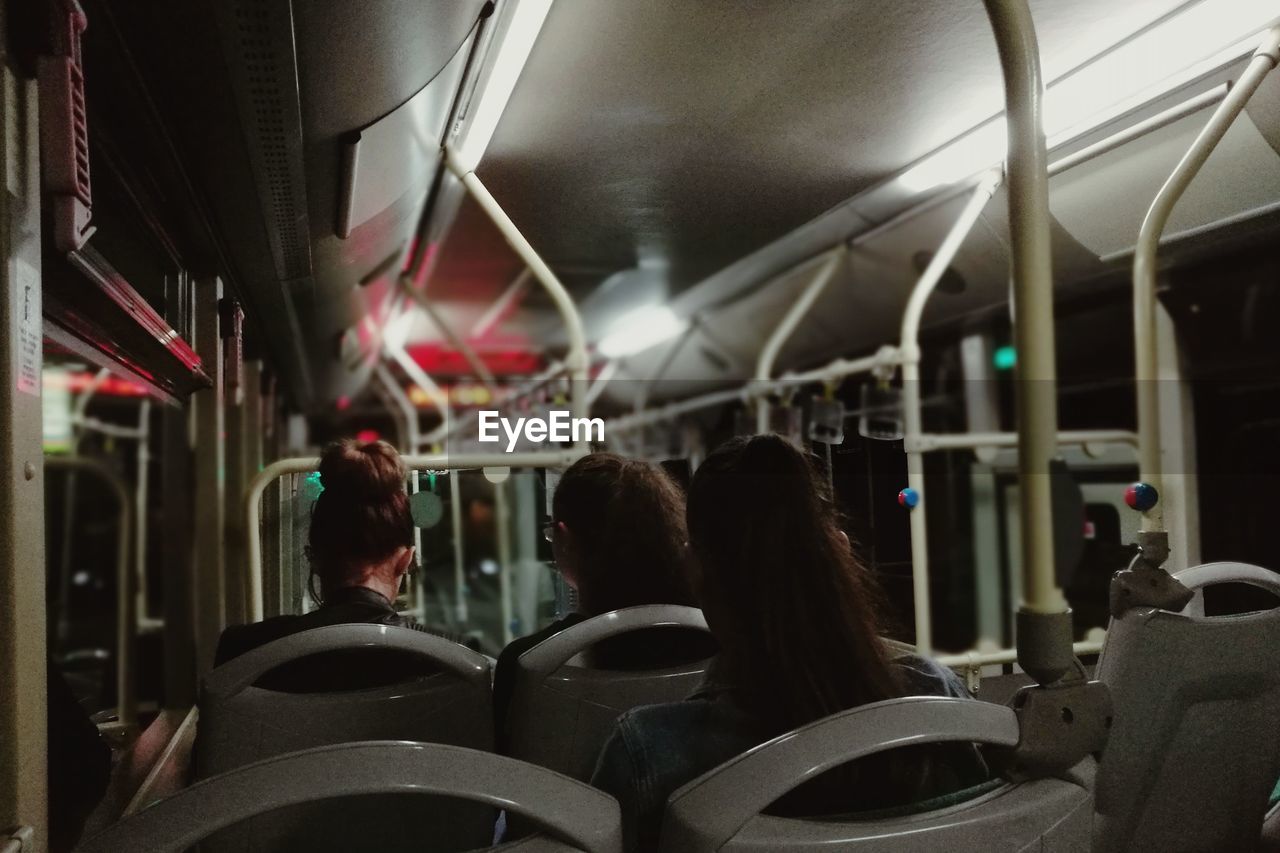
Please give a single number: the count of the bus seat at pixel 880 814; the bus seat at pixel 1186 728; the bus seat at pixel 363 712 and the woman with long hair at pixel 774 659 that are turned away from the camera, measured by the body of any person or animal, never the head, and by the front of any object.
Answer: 4

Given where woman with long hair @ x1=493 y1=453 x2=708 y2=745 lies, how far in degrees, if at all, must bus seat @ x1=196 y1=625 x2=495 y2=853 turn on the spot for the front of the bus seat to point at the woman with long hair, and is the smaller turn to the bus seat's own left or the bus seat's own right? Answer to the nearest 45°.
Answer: approximately 45° to the bus seat's own right

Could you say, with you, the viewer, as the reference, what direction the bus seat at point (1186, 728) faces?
facing away from the viewer

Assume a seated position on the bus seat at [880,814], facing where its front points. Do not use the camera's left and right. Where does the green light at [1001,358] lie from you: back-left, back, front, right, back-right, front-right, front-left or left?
front

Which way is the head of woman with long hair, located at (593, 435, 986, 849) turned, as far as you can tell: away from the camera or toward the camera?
away from the camera

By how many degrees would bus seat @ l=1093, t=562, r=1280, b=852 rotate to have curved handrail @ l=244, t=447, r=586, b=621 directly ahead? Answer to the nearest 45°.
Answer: approximately 90° to its left

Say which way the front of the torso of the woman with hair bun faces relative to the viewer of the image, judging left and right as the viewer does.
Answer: facing away from the viewer

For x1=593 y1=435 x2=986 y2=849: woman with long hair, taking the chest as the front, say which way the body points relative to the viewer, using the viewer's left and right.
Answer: facing away from the viewer

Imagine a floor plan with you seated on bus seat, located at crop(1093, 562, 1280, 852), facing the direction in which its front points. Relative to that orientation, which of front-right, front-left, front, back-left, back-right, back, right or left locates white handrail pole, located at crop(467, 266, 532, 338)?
front-left

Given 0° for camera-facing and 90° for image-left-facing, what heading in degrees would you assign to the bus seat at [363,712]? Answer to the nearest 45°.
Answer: approximately 180°

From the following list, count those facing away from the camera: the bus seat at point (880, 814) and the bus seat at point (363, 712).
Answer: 2

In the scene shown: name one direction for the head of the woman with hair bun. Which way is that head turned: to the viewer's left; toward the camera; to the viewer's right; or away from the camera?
away from the camera

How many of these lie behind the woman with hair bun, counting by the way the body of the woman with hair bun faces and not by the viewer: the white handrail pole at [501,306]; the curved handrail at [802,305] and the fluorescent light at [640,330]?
0

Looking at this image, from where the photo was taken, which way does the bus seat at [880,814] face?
away from the camera
